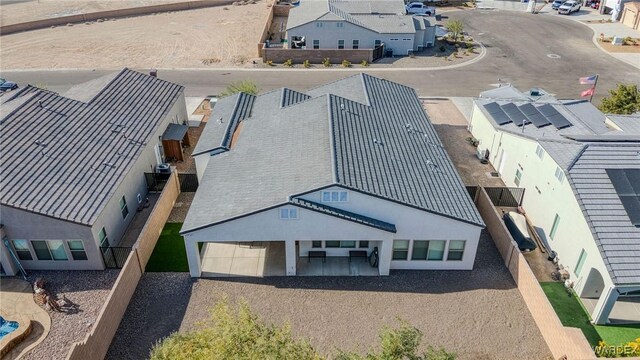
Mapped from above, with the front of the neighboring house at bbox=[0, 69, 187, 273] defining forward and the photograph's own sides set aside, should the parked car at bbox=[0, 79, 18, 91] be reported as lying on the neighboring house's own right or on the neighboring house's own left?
on the neighboring house's own left

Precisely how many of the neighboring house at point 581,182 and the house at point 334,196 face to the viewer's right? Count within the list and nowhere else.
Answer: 0

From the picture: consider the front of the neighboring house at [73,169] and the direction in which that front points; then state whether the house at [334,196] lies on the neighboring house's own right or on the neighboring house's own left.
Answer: on the neighboring house's own right

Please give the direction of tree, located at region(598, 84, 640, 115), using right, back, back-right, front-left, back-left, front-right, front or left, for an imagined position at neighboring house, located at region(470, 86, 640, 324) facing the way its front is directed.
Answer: front-right

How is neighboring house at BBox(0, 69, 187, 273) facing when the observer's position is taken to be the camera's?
facing away from the viewer and to the right of the viewer

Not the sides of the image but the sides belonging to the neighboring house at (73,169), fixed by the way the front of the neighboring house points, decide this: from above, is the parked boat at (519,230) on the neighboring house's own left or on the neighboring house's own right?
on the neighboring house's own right

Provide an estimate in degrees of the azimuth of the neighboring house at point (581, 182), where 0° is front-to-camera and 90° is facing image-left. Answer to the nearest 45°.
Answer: approximately 135°

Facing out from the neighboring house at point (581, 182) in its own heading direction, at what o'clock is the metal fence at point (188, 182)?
The metal fence is roughly at 10 o'clock from the neighboring house.

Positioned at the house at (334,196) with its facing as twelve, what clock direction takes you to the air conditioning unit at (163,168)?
The air conditioning unit is roughly at 10 o'clock from the house.

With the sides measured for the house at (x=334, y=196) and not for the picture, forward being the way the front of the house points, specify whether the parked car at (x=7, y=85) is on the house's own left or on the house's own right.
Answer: on the house's own left

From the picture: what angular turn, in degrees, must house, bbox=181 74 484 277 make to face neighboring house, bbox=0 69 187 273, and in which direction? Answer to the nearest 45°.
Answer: approximately 90° to its left

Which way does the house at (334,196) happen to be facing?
away from the camera
